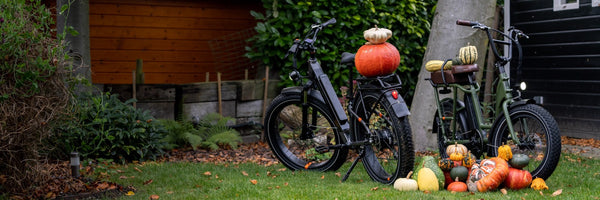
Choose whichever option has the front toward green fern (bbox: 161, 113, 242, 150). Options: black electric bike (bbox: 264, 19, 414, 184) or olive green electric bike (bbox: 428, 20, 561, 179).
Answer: black electric bike (bbox: 264, 19, 414, 184)

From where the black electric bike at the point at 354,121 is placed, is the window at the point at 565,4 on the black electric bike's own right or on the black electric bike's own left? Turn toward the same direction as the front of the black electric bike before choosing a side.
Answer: on the black electric bike's own right

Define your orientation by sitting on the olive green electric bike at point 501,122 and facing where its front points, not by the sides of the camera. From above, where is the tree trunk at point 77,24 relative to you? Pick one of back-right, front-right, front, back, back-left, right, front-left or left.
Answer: back-right

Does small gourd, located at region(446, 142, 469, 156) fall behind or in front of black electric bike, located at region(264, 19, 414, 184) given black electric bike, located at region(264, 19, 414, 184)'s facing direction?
behind

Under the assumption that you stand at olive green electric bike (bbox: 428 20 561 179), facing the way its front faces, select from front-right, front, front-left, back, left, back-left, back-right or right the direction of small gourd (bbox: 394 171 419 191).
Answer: right

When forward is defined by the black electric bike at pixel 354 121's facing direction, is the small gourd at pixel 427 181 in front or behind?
behind

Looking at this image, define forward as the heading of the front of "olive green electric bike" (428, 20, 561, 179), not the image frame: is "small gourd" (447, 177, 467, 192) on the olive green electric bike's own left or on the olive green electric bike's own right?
on the olive green electric bike's own right

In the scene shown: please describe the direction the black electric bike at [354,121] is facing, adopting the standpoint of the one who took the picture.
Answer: facing away from the viewer and to the left of the viewer

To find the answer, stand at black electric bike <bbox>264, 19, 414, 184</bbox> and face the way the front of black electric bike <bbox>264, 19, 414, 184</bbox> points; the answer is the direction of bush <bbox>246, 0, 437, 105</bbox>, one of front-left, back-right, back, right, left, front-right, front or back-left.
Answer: front-right

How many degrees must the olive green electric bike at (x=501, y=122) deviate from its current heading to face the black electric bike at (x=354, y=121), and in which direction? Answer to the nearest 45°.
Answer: approximately 135° to its right

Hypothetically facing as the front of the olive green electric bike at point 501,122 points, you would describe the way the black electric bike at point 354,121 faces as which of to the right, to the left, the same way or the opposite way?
the opposite way

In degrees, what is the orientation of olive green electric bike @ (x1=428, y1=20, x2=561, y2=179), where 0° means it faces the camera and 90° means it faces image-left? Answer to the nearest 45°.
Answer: approximately 315°

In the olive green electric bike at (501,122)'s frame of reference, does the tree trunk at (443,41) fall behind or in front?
behind
